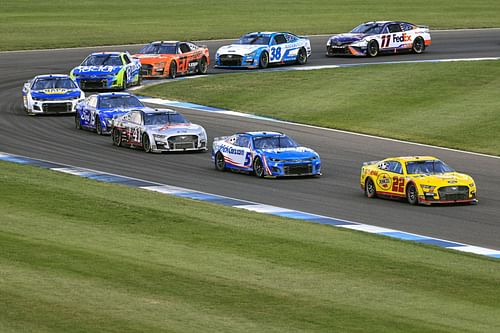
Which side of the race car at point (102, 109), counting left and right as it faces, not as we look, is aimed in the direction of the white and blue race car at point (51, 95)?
back

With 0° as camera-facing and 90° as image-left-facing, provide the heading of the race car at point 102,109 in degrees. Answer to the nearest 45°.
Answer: approximately 315°

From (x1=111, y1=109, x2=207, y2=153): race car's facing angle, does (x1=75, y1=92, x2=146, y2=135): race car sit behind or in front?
behind

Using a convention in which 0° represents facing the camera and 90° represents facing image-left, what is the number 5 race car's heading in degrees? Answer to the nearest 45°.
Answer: approximately 315°
